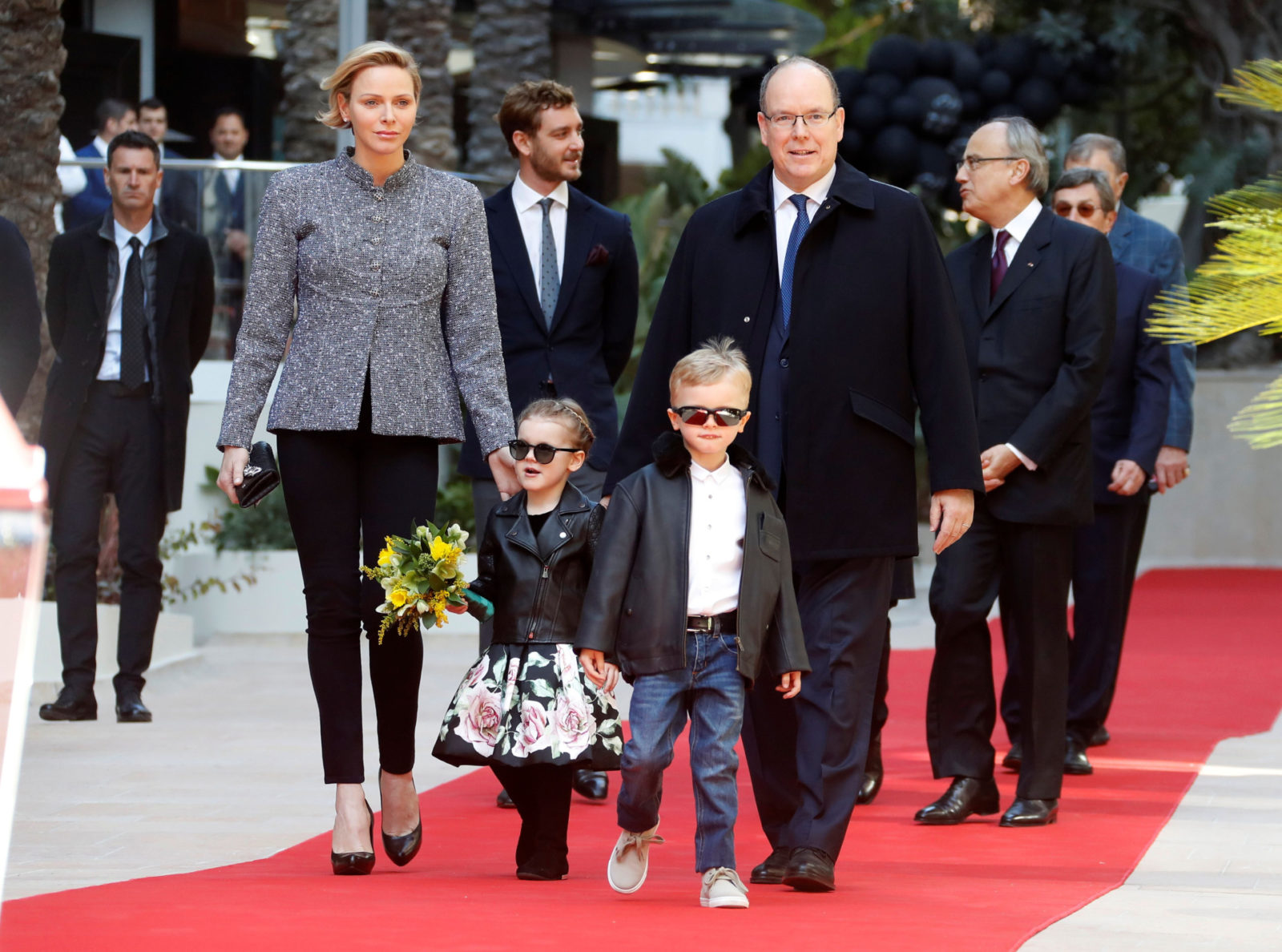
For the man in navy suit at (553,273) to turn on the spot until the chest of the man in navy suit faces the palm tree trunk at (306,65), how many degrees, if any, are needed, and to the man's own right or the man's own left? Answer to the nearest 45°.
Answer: approximately 180°

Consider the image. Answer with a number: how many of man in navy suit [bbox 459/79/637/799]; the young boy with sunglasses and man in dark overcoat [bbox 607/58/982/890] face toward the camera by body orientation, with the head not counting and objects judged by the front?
3

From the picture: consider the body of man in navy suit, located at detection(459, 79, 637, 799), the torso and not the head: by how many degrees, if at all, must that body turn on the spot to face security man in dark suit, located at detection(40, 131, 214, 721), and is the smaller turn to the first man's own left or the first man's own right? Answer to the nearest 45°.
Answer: approximately 135° to the first man's own right

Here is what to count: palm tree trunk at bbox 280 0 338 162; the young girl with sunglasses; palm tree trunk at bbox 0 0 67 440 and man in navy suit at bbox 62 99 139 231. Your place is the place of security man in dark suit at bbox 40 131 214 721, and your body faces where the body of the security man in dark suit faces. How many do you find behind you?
3

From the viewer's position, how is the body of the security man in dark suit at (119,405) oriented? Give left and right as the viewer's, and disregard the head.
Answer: facing the viewer

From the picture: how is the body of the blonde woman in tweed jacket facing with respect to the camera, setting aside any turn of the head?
toward the camera

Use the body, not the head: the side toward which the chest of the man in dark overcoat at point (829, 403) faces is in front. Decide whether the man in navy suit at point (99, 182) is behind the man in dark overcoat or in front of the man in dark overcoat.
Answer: behind

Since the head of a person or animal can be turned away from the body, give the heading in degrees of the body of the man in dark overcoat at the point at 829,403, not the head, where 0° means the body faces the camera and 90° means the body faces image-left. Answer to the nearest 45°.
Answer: approximately 0°

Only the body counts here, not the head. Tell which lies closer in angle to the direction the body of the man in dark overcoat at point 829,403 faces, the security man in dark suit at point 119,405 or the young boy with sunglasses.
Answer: the young boy with sunglasses

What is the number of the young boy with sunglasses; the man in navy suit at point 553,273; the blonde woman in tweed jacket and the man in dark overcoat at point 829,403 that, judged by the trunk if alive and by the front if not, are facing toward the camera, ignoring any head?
4

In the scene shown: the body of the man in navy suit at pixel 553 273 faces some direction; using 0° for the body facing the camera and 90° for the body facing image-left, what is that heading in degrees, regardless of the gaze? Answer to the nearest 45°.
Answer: approximately 0°

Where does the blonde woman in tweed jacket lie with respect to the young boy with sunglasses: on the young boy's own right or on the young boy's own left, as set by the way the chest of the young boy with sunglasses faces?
on the young boy's own right

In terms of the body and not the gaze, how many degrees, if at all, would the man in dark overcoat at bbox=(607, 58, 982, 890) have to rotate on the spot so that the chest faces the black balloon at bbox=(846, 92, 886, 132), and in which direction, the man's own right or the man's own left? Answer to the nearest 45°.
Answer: approximately 180°

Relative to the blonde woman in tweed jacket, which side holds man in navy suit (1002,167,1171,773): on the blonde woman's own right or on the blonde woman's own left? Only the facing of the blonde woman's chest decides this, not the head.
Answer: on the blonde woman's own left
